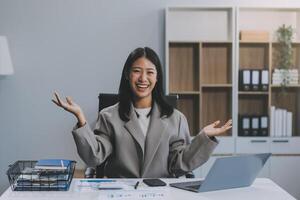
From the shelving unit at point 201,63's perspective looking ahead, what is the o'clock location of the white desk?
The white desk is roughly at 12 o'clock from the shelving unit.

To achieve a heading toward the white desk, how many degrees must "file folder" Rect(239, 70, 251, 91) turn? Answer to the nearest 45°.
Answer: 0° — it already faces it

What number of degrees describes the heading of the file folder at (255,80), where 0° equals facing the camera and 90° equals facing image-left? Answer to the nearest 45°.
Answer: approximately 0°

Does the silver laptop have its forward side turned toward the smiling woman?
yes

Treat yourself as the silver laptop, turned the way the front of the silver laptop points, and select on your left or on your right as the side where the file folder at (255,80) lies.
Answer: on your right
